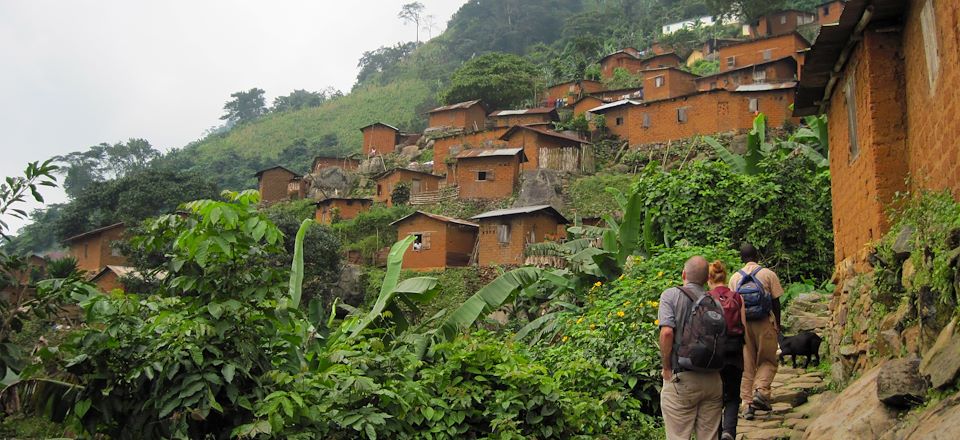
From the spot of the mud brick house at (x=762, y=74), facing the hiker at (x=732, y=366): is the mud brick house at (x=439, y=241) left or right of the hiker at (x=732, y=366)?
right

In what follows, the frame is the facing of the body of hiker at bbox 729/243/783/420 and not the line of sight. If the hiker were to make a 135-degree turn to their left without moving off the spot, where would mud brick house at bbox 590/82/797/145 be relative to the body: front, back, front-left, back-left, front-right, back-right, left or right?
back-right

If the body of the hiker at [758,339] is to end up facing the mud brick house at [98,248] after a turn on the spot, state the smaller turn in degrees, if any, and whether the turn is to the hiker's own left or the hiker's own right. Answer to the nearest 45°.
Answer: approximately 45° to the hiker's own left

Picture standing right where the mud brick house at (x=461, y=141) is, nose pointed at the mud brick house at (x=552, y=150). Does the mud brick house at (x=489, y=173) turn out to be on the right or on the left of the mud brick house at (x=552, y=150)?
right

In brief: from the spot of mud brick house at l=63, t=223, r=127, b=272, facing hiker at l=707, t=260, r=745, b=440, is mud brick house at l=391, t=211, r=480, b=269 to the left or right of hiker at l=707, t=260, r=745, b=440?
left

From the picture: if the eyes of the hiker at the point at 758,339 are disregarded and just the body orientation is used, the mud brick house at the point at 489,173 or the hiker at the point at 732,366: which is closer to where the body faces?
the mud brick house

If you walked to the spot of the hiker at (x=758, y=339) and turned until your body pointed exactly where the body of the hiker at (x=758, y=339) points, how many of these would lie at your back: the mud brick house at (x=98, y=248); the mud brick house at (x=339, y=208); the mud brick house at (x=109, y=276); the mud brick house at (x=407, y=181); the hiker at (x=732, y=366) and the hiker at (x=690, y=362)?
2

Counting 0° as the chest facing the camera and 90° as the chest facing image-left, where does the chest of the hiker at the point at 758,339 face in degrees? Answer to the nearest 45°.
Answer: approximately 180°

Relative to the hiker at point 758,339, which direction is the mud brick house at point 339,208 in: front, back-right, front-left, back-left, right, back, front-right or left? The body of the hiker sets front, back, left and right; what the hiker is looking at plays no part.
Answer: front-left

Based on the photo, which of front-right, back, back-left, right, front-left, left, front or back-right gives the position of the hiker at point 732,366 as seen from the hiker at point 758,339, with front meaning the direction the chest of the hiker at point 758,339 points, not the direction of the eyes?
back

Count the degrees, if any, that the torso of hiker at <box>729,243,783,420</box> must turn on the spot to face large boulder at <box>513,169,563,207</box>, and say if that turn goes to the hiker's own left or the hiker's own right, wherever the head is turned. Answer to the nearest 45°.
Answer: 0° — they already face it
